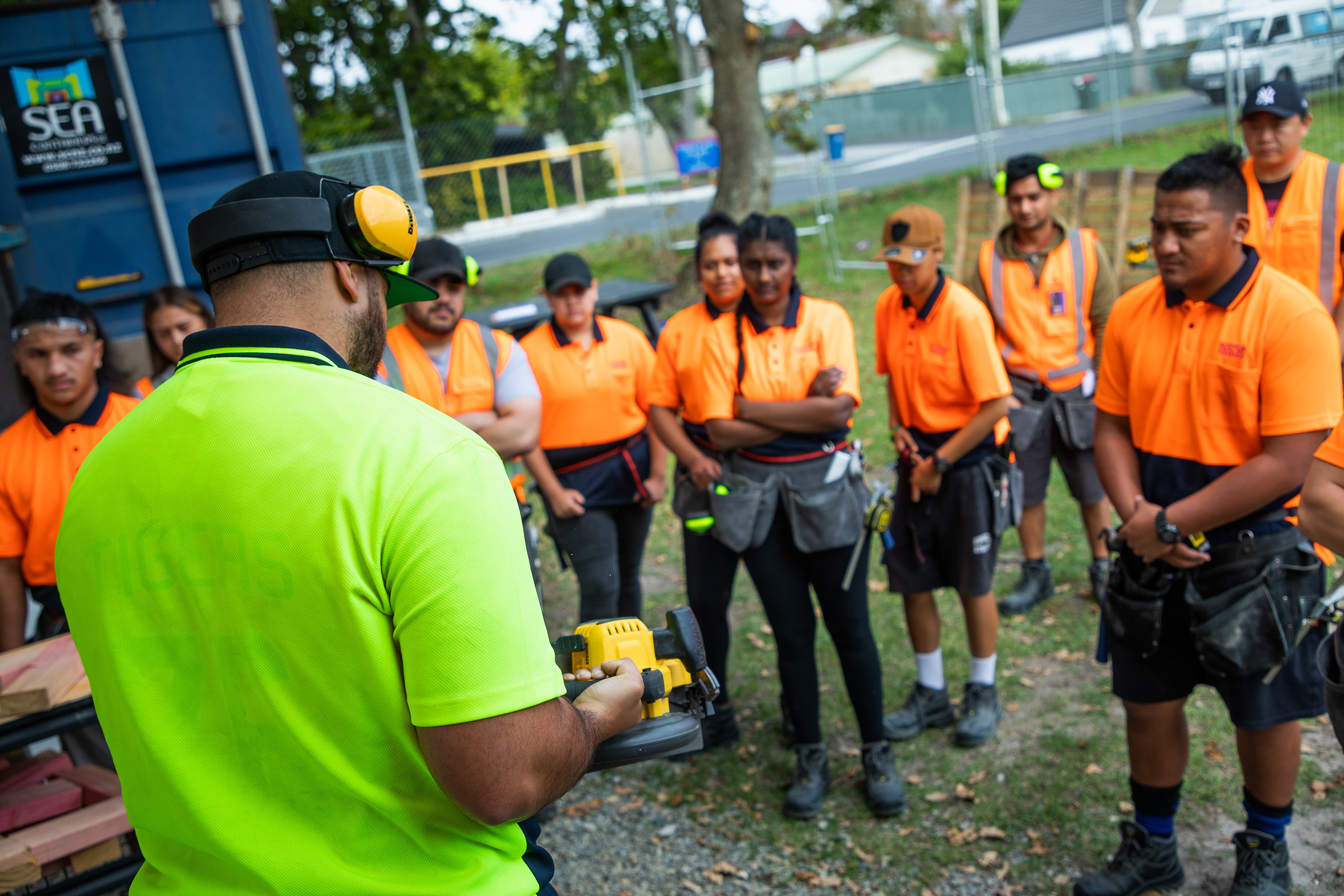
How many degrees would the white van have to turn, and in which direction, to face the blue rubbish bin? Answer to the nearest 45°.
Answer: approximately 45° to its right

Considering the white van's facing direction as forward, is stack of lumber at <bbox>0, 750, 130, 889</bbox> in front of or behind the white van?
in front

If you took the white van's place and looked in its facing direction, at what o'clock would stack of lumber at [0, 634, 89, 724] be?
The stack of lumber is roughly at 11 o'clock from the white van.

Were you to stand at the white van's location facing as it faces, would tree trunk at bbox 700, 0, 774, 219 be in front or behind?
in front

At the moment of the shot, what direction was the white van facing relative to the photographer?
facing the viewer and to the left of the viewer

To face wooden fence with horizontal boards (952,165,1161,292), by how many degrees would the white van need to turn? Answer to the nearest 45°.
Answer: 0° — it already faces it

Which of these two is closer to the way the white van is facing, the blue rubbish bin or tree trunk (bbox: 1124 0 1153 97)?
the blue rubbish bin
